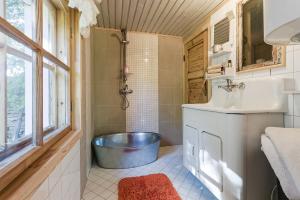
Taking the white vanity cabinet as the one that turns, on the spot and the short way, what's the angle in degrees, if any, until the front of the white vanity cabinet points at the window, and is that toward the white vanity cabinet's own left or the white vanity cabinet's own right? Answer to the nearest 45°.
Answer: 0° — it already faces it

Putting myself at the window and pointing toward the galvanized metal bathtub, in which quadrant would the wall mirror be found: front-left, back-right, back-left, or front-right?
front-right

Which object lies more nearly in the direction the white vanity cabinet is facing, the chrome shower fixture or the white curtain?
the white curtain

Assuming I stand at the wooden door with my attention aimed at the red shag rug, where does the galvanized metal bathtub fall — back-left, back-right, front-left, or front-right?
front-right

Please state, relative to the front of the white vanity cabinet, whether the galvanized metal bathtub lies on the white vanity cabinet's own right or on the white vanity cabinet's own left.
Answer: on the white vanity cabinet's own right

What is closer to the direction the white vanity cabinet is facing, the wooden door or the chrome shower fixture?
the chrome shower fixture

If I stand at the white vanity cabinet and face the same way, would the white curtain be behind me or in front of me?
in front

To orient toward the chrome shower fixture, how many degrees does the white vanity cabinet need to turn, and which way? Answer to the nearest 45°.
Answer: approximately 90° to its right

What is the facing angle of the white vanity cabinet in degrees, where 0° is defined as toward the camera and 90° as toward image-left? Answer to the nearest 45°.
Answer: approximately 45°
